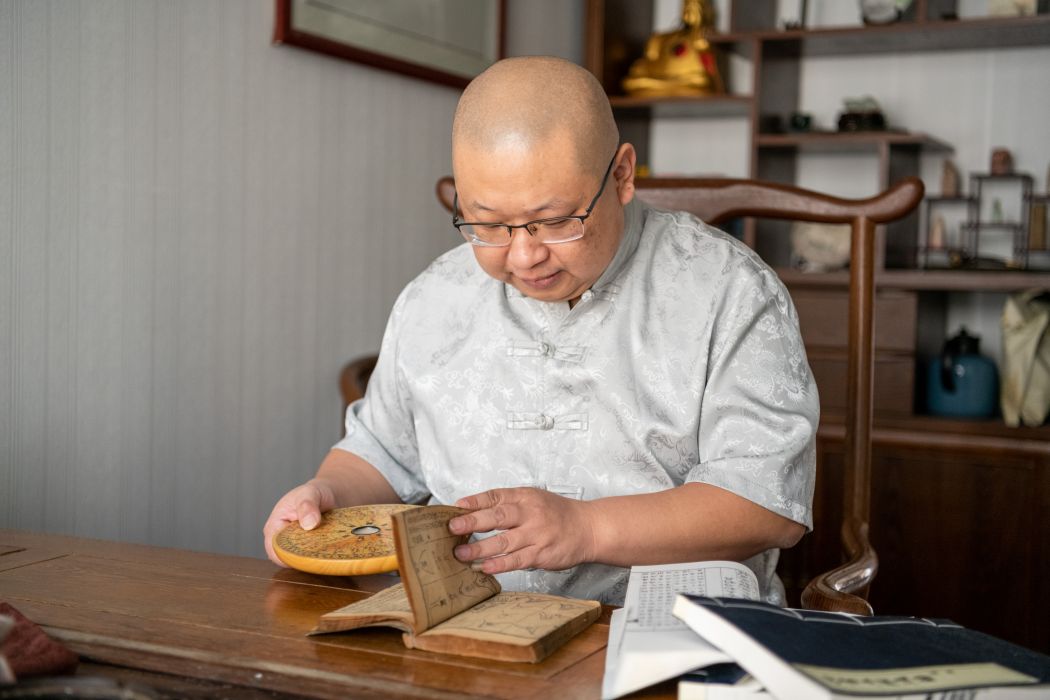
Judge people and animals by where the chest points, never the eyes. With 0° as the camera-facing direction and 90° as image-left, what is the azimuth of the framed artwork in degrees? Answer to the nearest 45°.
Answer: approximately 315°

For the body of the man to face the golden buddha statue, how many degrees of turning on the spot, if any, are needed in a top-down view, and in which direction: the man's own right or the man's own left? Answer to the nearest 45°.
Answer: approximately 135° to the man's own right

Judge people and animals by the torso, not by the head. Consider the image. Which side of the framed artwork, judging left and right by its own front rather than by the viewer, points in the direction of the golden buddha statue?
left

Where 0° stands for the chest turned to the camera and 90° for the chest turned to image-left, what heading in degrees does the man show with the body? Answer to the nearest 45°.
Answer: approximately 45°

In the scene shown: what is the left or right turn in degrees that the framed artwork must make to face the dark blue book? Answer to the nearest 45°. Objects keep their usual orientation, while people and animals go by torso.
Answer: approximately 45° to its right

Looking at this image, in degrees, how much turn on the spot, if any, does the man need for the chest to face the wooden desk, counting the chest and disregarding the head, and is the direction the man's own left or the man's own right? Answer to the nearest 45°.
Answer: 0° — they already face it
